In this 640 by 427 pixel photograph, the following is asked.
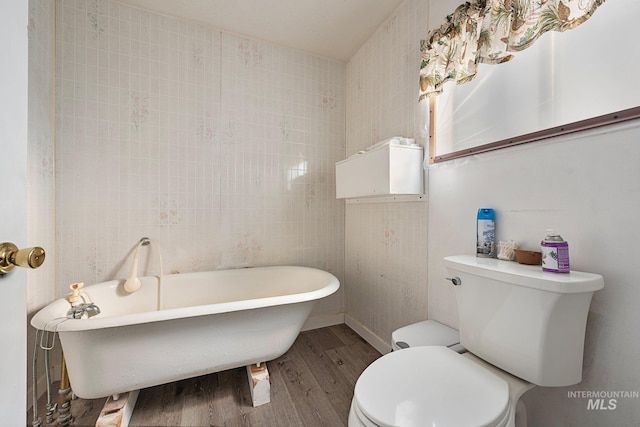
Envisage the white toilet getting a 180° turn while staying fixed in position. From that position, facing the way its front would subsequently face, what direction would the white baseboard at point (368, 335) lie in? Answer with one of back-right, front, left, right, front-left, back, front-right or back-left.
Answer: left

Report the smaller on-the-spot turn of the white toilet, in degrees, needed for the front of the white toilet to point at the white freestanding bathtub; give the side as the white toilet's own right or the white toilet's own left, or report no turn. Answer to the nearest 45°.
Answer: approximately 45° to the white toilet's own right

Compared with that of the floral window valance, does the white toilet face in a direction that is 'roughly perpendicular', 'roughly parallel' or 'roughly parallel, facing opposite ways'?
roughly parallel

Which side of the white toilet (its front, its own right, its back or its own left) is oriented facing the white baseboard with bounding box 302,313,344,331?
right

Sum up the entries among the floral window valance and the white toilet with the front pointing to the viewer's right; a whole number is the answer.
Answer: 0

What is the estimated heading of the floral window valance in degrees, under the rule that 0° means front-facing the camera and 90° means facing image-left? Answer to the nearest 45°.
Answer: approximately 45°

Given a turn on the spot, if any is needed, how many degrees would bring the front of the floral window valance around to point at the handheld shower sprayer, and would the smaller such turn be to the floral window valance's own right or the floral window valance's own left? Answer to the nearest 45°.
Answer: approximately 45° to the floral window valance's own right

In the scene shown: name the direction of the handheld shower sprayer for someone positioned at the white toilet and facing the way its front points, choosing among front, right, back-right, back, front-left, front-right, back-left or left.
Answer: front-right

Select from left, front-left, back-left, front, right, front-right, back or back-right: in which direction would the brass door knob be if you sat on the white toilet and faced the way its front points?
front

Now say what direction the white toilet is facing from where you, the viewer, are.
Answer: facing the viewer and to the left of the viewer

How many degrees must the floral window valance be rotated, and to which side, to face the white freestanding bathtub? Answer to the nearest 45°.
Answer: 0° — it already faces it
